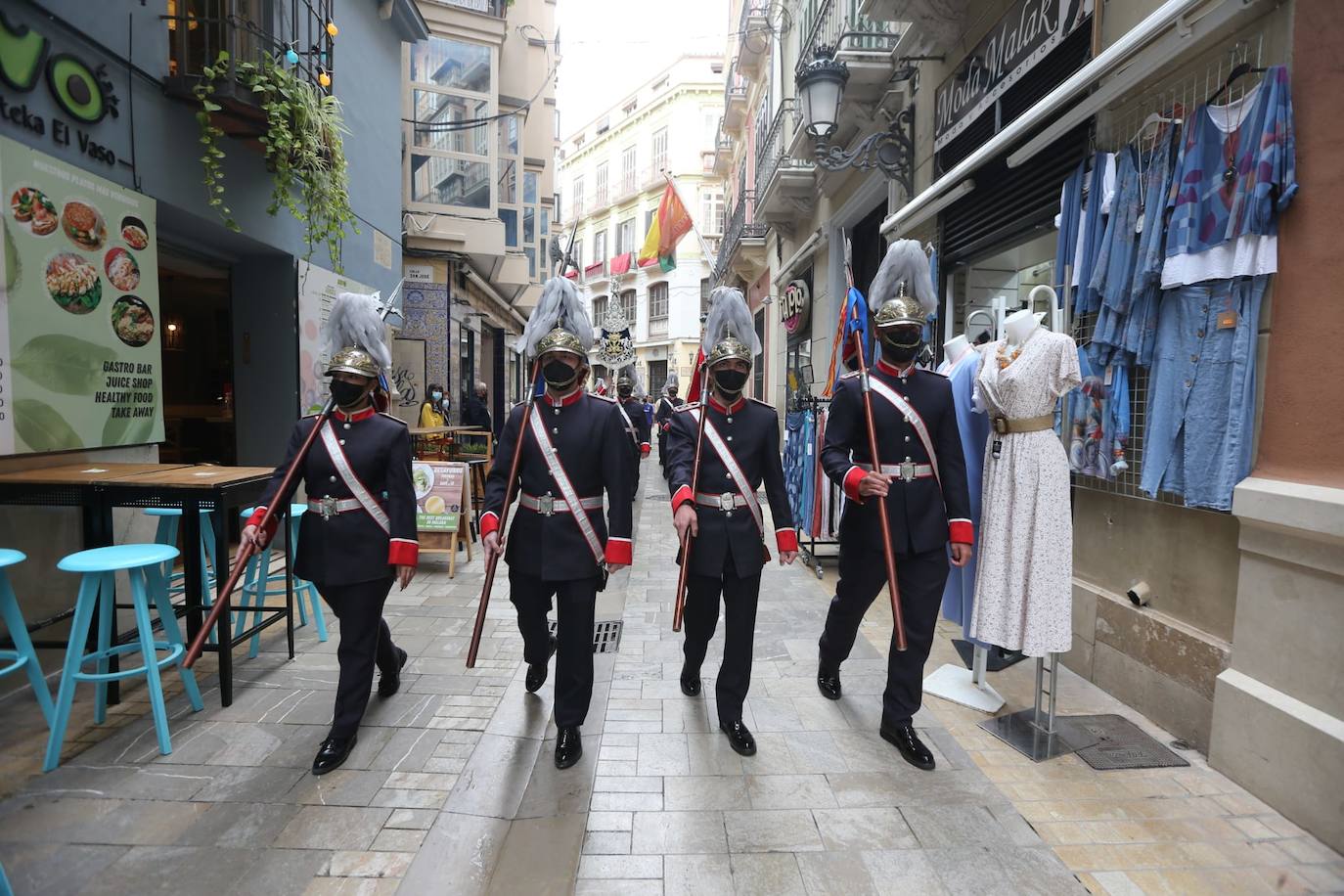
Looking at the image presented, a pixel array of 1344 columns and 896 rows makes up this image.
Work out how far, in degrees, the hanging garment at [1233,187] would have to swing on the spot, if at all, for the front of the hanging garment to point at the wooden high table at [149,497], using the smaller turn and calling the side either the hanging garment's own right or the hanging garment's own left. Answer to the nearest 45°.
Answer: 0° — it already faces it

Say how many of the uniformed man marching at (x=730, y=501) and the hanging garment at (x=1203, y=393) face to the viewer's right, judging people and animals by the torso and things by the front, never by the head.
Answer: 0

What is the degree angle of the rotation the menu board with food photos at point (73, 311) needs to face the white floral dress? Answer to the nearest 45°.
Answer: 0° — it already faces it

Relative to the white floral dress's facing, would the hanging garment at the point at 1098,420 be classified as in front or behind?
behind

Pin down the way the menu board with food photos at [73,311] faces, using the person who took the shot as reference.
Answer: facing the viewer and to the right of the viewer

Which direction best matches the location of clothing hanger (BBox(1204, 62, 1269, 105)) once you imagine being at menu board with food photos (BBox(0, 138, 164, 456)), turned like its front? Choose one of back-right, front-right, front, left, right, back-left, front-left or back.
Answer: front

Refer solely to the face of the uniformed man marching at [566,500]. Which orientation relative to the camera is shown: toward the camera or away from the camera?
toward the camera

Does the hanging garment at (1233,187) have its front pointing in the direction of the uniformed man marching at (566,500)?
yes

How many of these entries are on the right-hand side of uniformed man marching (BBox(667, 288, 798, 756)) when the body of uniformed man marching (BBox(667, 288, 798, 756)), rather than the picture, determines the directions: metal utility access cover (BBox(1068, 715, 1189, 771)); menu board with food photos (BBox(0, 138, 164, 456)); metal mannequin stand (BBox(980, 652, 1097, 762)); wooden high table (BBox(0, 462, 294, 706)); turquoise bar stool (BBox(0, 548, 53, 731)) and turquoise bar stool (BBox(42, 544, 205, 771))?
4

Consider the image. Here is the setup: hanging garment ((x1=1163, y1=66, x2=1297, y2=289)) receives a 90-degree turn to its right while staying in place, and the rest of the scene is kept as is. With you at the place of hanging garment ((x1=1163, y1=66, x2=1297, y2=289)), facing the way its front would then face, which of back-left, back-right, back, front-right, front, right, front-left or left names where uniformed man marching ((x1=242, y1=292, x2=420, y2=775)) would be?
left

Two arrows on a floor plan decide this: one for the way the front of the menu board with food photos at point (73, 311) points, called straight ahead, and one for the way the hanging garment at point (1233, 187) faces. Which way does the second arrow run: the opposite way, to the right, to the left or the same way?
the opposite way

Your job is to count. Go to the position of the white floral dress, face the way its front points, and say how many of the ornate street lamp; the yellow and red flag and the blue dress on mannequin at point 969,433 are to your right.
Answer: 3

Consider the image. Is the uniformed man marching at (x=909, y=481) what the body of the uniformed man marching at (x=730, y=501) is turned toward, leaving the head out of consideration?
no

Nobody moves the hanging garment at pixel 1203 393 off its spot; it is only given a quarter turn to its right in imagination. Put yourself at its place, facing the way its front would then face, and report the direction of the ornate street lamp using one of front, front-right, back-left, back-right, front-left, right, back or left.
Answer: front

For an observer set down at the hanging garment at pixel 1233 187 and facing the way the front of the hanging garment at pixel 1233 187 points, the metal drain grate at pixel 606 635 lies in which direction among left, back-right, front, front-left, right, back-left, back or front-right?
front-right

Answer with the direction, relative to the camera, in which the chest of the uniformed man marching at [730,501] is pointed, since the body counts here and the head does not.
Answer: toward the camera

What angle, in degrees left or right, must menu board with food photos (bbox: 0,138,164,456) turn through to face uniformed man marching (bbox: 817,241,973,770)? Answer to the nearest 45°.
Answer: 0° — it already faces them

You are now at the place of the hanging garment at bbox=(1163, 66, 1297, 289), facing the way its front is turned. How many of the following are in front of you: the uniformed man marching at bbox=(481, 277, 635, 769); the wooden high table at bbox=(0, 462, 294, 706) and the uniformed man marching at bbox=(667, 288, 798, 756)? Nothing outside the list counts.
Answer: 3

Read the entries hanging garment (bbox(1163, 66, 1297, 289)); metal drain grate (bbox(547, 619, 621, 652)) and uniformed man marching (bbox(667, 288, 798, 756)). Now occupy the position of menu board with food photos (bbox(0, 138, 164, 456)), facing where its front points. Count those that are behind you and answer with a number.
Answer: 0
